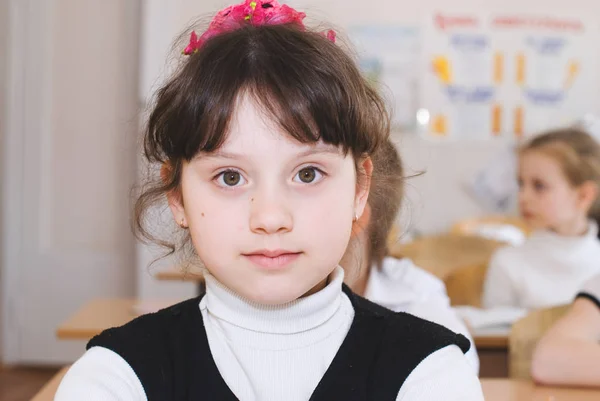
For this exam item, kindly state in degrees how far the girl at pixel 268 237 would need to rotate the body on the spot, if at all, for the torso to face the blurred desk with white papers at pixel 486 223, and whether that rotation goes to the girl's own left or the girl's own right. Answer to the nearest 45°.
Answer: approximately 180°

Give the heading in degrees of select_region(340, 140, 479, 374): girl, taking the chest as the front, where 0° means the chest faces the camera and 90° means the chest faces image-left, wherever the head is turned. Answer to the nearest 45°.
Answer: approximately 45°

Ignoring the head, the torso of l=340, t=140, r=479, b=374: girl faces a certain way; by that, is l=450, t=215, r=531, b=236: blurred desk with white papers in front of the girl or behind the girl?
behind

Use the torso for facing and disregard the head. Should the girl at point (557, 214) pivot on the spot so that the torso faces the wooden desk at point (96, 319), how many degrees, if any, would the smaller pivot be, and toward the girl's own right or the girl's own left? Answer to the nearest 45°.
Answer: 0° — they already face it
